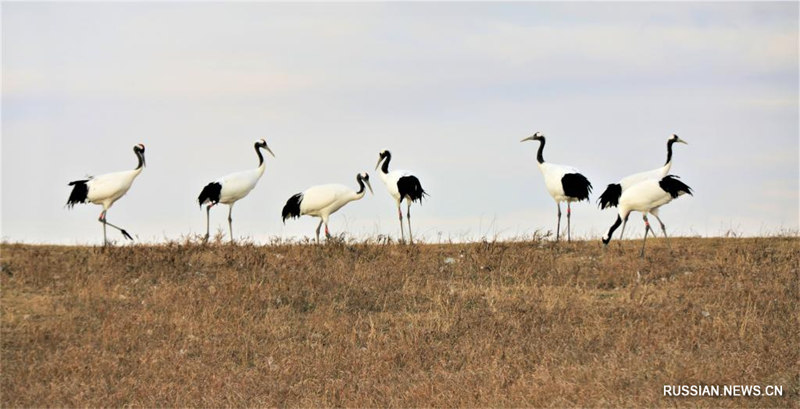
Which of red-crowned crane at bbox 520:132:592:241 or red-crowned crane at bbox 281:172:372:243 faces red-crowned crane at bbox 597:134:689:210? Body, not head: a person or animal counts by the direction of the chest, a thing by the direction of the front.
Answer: red-crowned crane at bbox 281:172:372:243

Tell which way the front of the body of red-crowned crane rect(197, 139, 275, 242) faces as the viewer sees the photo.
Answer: to the viewer's right

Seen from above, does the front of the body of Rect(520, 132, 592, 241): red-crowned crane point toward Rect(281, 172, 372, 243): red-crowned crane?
yes

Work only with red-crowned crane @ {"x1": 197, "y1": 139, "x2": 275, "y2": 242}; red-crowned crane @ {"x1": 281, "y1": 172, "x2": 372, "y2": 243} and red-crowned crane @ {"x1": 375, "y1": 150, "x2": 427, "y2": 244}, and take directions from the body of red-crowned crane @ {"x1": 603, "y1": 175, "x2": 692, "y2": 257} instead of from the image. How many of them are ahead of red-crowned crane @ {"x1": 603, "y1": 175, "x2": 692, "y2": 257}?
3

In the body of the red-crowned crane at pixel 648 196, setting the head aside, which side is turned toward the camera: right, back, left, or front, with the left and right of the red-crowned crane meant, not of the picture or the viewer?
left

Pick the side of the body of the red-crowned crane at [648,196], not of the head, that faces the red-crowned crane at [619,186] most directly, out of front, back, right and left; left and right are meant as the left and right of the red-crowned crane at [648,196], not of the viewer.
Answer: right

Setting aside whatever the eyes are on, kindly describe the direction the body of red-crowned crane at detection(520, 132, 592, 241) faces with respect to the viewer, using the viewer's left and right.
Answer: facing to the left of the viewer

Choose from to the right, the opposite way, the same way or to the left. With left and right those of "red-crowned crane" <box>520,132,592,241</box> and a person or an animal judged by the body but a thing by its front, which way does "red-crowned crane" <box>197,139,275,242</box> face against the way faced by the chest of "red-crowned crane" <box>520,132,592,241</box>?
the opposite way

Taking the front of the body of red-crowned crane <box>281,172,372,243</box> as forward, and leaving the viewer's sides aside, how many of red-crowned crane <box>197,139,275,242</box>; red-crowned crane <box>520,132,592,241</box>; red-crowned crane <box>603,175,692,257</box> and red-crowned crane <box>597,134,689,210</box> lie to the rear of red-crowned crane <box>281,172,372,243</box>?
1

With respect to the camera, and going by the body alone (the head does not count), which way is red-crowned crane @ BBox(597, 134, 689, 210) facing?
to the viewer's right

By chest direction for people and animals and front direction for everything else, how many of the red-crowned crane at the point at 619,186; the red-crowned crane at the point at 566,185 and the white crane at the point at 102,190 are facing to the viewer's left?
1

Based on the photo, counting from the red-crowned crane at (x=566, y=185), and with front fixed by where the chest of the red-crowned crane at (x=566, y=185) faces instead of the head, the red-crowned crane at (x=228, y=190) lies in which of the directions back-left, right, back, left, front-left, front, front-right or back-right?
front

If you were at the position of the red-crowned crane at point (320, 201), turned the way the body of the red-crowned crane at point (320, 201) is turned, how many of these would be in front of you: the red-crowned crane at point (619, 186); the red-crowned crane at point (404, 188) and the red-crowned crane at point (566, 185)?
3

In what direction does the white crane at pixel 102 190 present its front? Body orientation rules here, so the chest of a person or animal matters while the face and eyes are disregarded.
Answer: to the viewer's right

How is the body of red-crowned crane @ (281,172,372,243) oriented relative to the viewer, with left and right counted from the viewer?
facing to the right of the viewer

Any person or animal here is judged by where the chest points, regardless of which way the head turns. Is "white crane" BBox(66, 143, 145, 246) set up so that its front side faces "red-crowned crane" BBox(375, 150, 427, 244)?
yes

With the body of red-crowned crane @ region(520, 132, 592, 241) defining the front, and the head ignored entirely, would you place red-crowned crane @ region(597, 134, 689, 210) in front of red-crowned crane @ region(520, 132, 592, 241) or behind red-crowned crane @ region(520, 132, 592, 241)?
behind

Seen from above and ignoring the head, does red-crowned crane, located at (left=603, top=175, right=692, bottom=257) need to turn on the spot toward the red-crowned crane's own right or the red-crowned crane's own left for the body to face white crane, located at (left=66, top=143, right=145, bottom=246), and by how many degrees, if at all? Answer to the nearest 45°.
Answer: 0° — it already faces it

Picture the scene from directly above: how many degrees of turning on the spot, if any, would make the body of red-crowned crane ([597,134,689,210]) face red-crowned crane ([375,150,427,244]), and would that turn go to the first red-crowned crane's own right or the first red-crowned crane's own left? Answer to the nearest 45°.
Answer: approximately 180°

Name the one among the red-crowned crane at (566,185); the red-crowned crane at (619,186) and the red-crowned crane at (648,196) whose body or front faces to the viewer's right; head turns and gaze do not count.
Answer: the red-crowned crane at (619,186)
